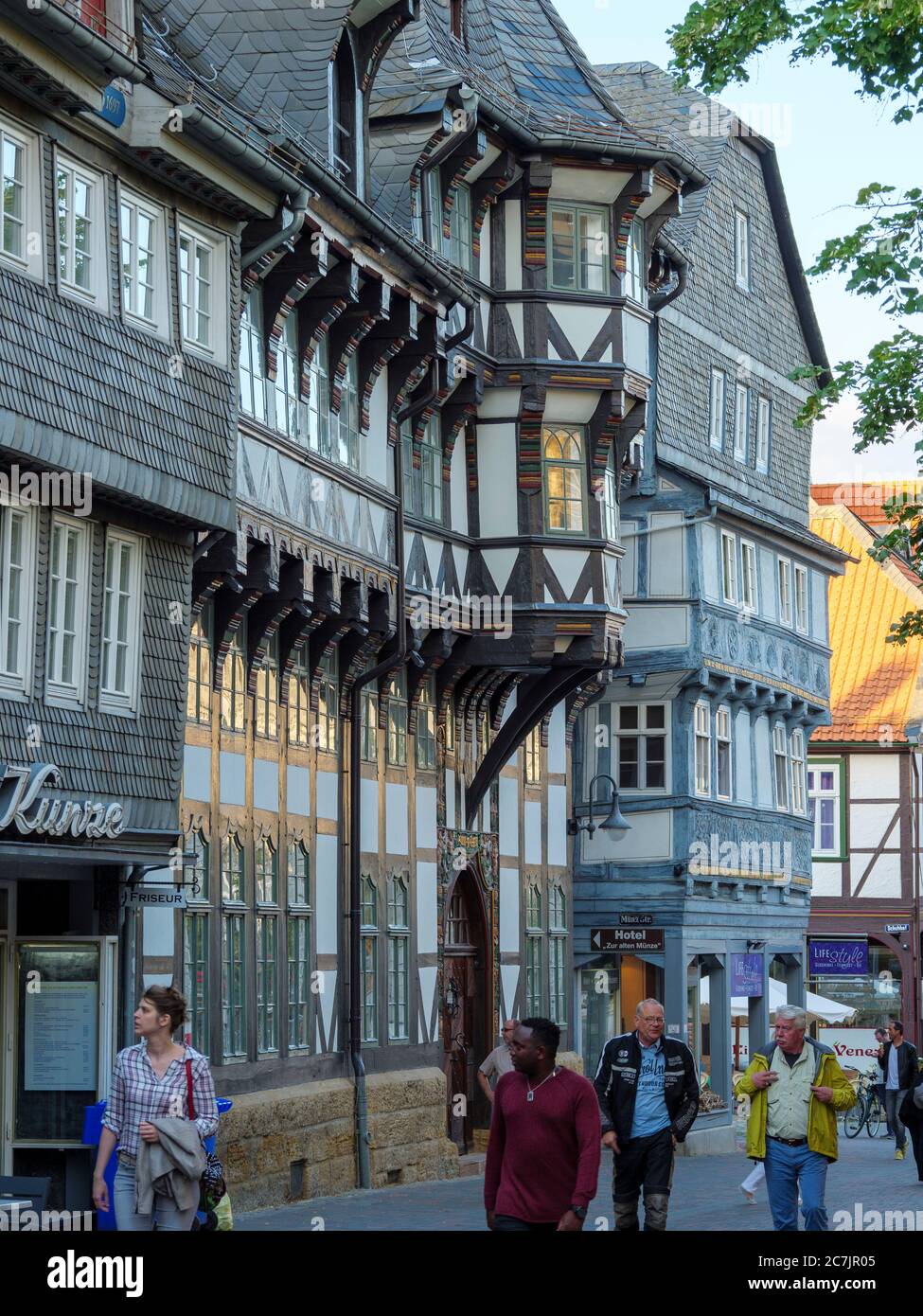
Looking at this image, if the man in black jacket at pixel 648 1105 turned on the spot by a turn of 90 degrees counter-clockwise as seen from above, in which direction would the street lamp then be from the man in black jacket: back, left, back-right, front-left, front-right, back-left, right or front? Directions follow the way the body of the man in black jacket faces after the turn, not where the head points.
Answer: left

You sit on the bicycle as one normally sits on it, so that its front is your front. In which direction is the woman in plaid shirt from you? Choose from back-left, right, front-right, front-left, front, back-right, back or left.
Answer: front-left

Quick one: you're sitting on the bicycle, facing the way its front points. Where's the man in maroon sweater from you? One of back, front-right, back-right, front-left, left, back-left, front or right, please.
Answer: front-left

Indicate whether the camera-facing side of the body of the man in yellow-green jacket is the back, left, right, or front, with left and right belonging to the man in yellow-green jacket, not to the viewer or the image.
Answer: front

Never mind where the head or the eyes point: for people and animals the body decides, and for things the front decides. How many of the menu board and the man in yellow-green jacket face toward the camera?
2

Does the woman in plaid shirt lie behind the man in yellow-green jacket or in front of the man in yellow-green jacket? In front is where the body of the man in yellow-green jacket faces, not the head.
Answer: in front

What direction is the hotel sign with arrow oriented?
toward the camera

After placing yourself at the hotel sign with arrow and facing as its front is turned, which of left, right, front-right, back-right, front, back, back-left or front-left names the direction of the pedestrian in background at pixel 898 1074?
front-left

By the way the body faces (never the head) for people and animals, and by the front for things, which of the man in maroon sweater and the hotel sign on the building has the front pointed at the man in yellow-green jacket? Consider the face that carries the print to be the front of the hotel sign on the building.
the hotel sign on the building

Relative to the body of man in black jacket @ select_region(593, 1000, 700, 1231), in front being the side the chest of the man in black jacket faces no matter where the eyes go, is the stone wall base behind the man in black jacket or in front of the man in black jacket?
behind

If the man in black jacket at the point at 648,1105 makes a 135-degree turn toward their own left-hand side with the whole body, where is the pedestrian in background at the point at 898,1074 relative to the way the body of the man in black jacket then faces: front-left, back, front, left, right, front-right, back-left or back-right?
front-left

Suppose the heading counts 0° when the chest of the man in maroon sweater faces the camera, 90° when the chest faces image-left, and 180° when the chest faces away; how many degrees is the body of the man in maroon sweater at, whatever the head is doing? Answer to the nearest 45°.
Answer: approximately 45°

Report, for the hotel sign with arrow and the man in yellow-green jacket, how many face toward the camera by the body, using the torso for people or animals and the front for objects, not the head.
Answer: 2
